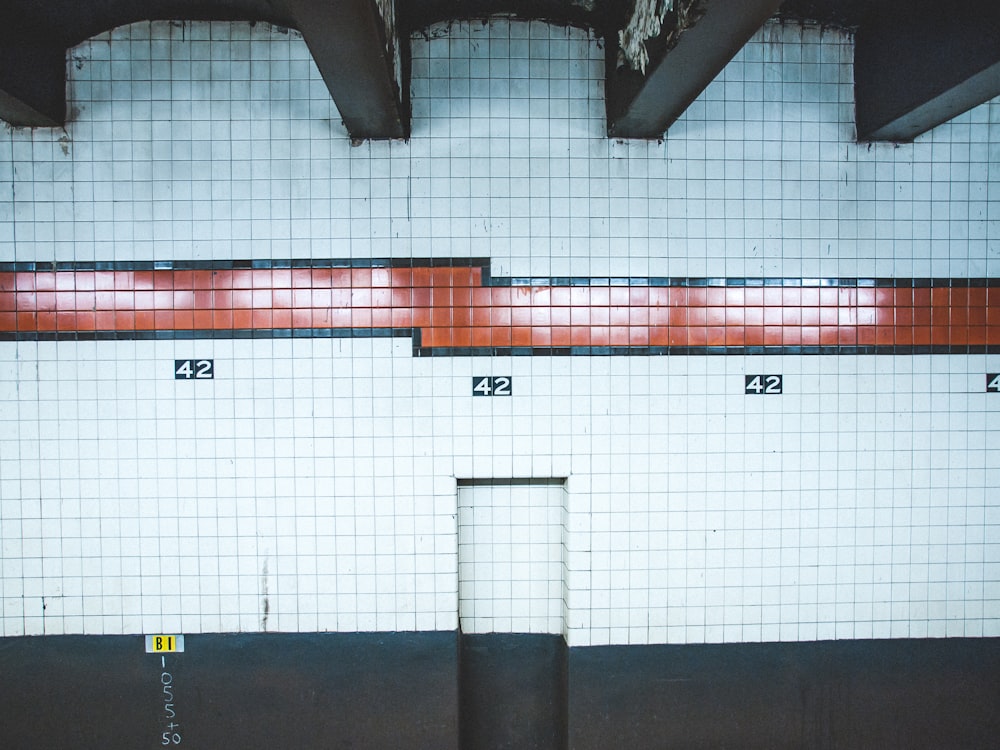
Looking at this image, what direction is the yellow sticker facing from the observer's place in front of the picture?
facing the viewer

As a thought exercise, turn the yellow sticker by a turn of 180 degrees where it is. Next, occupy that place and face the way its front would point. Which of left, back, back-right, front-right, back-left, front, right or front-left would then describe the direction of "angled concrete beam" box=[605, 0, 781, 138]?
back-right

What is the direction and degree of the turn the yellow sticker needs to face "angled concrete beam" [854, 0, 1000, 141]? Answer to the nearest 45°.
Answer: approximately 45° to its left
